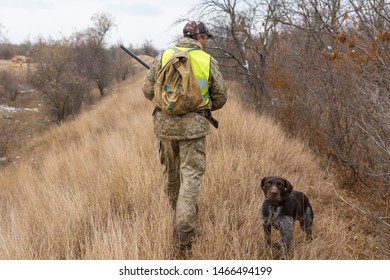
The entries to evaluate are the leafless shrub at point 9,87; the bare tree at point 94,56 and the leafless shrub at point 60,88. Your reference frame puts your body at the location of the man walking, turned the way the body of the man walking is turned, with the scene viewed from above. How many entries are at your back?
0

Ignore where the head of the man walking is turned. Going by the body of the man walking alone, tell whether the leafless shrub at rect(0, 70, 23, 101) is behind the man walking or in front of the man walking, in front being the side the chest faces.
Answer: in front

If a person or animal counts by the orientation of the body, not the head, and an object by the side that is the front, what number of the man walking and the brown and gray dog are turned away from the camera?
1

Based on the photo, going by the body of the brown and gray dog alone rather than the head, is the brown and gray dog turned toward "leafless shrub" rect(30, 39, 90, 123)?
no

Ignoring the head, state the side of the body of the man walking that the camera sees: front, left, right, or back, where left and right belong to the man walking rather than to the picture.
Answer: back

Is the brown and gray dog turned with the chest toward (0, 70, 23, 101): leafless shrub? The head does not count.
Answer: no

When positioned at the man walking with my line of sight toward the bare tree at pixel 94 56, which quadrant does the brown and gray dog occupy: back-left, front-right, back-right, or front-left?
back-right

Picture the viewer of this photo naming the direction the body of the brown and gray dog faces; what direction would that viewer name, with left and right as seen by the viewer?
facing the viewer and to the left of the viewer

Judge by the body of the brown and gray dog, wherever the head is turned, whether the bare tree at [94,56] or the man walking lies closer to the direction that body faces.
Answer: the man walking

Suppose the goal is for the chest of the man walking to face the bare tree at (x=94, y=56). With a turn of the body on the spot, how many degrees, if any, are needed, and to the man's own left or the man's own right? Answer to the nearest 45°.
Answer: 0° — they already face it

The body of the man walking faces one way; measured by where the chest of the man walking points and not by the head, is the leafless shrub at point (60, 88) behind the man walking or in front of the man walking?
in front

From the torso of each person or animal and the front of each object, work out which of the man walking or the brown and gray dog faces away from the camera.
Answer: the man walking
